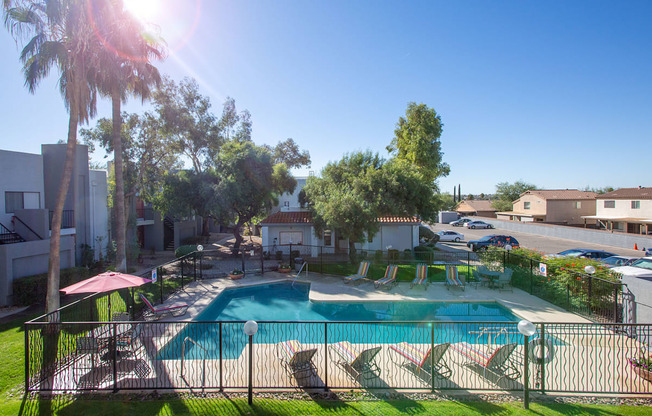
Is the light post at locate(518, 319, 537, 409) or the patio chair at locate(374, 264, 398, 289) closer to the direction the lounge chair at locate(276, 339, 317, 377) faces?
the patio chair

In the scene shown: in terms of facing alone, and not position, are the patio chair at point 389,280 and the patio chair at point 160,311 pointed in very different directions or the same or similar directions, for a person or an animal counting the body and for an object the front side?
very different directions

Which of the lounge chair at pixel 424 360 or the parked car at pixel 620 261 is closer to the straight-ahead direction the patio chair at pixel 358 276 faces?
the lounge chair

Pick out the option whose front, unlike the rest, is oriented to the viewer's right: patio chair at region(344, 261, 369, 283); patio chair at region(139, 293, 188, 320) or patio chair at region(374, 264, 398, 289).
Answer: patio chair at region(139, 293, 188, 320)

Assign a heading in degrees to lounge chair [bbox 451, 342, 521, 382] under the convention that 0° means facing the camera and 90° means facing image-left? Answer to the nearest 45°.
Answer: approximately 135°

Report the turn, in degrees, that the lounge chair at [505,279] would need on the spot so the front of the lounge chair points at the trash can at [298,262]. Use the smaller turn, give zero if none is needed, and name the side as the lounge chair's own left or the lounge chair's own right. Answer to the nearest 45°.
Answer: approximately 45° to the lounge chair's own right

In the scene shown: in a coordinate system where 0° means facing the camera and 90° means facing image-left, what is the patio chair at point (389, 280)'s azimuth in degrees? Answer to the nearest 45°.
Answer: approximately 45°

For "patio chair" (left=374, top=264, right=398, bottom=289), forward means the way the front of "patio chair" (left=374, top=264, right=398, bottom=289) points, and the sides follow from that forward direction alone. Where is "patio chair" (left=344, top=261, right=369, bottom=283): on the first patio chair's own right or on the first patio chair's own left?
on the first patio chair's own right
